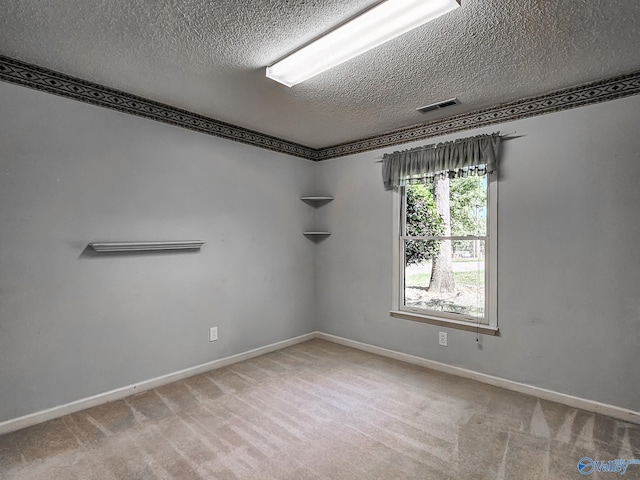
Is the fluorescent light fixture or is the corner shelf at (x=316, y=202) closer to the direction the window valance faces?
the fluorescent light fixture

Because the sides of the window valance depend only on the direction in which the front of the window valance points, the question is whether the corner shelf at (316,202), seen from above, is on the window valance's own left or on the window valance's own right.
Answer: on the window valance's own right

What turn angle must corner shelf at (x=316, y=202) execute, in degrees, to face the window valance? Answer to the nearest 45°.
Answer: approximately 45° to its left

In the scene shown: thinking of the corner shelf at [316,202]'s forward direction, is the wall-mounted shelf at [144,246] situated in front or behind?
in front

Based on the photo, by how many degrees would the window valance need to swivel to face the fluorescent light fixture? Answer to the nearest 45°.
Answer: approximately 45° to its left

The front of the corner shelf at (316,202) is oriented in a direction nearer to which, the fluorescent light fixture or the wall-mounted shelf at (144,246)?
the fluorescent light fixture

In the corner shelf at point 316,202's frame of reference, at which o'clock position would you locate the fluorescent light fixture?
The fluorescent light fixture is roughly at 12 o'clock from the corner shelf.

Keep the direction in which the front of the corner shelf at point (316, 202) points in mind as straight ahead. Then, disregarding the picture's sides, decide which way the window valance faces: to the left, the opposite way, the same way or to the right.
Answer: to the right
